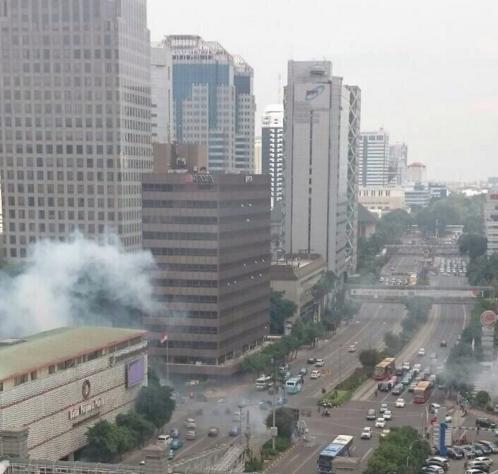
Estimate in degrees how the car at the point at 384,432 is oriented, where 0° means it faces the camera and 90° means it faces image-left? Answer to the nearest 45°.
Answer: approximately 45°

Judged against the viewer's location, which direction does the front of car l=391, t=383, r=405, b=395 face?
facing the viewer and to the left of the viewer

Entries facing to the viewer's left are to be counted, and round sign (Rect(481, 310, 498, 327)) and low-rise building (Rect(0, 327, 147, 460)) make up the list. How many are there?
0

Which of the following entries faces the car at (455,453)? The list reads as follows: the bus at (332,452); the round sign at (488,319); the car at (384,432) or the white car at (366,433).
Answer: the round sign

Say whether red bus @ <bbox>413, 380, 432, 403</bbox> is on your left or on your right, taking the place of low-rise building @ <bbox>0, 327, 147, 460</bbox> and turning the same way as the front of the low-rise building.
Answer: on your left

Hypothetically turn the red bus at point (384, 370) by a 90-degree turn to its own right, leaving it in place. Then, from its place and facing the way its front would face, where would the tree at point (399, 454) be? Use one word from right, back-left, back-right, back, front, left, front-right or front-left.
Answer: back-left

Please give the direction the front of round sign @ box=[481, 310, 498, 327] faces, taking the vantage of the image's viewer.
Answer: facing the viewer

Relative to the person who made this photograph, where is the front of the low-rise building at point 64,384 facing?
facing the viewer and to the right of the viewer

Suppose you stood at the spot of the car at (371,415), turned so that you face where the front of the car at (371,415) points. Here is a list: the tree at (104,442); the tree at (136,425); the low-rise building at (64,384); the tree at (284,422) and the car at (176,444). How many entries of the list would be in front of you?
5
